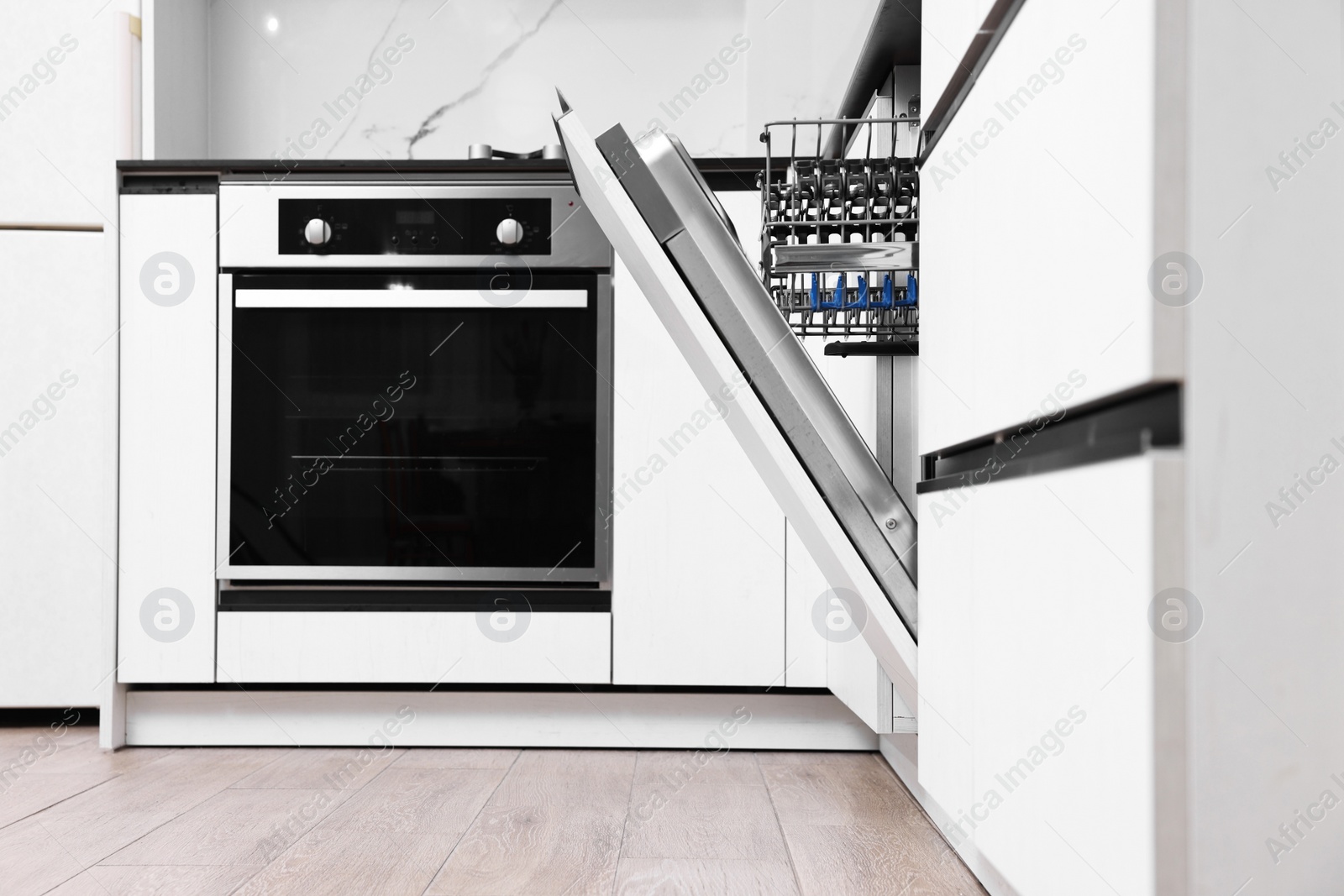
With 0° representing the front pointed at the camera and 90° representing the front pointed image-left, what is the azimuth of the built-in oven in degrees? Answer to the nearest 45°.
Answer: approximately 0°
